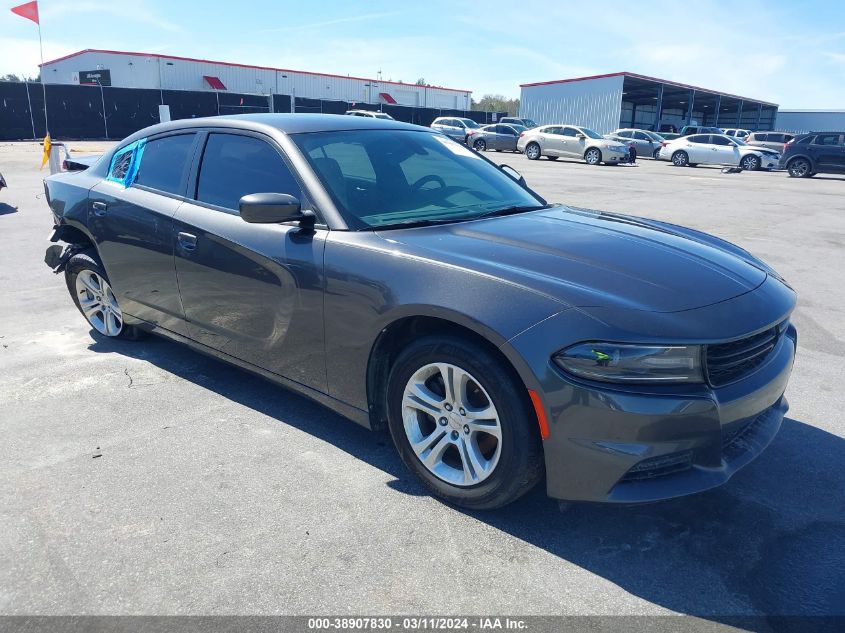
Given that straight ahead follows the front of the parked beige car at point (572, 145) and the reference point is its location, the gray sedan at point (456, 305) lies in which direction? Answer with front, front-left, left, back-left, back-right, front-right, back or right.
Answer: front-right

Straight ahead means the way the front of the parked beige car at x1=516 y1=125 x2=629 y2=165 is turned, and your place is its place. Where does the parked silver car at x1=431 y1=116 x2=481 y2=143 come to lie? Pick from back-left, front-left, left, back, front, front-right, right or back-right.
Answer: back

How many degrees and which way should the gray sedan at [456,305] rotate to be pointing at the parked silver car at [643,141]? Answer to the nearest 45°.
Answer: approximately 135° to its left

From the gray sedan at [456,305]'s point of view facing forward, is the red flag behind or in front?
behind

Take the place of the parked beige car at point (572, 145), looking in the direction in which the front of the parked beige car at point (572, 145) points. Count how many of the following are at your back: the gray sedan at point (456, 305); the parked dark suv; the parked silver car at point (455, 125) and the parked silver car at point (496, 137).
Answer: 2

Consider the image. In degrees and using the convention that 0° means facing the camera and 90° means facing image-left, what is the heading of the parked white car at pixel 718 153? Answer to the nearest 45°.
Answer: approximately 270°

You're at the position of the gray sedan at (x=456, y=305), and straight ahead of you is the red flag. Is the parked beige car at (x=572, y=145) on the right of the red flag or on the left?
right
